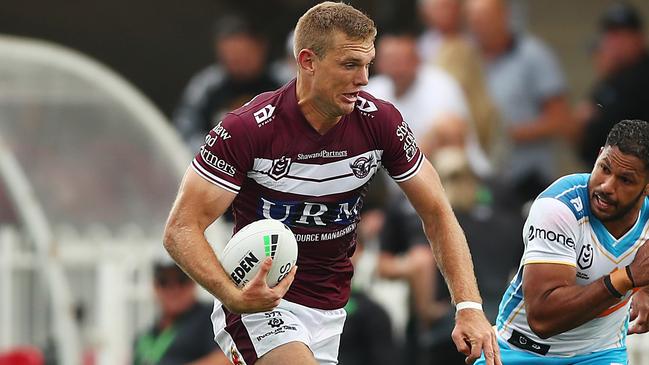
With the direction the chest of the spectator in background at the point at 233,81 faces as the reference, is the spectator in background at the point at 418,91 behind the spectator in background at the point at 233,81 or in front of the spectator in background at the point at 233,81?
in front

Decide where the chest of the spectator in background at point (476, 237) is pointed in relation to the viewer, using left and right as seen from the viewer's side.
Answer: facing the viewer and to the left of the viewer

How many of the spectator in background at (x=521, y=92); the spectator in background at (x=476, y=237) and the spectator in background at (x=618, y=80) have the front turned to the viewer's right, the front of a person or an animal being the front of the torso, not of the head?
0

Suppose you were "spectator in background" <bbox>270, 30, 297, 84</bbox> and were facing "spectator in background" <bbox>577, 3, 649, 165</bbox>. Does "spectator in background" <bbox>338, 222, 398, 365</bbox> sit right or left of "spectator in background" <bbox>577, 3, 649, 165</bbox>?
right

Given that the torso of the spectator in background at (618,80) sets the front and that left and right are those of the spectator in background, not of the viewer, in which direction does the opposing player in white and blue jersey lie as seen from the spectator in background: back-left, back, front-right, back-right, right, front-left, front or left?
front-left

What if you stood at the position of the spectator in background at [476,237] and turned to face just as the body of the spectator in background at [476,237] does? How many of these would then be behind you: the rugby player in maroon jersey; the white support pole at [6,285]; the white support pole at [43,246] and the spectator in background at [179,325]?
0

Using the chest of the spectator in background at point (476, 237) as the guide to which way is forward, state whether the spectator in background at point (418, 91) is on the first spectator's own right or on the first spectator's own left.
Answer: on the first spectator's own right

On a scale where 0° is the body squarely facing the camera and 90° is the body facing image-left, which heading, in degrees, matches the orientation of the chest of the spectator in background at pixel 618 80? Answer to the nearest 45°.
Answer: approximately 45°

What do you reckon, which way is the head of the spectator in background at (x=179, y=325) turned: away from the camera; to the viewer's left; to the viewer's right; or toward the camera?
toward the camera

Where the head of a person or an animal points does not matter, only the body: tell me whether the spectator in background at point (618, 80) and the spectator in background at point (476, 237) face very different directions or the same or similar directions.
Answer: same or similar directions

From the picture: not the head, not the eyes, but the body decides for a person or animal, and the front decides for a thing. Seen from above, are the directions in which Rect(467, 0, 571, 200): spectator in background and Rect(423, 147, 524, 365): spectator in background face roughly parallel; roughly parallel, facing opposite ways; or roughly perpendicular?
roughly parallel

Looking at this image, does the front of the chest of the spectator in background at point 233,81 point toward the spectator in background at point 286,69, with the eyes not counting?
no

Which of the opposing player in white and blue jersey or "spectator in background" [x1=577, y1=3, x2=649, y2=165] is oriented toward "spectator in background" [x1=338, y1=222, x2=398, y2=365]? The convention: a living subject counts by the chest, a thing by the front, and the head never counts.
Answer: "spectator in background" [x1=577, y1=3, x2=649, y2=165]
